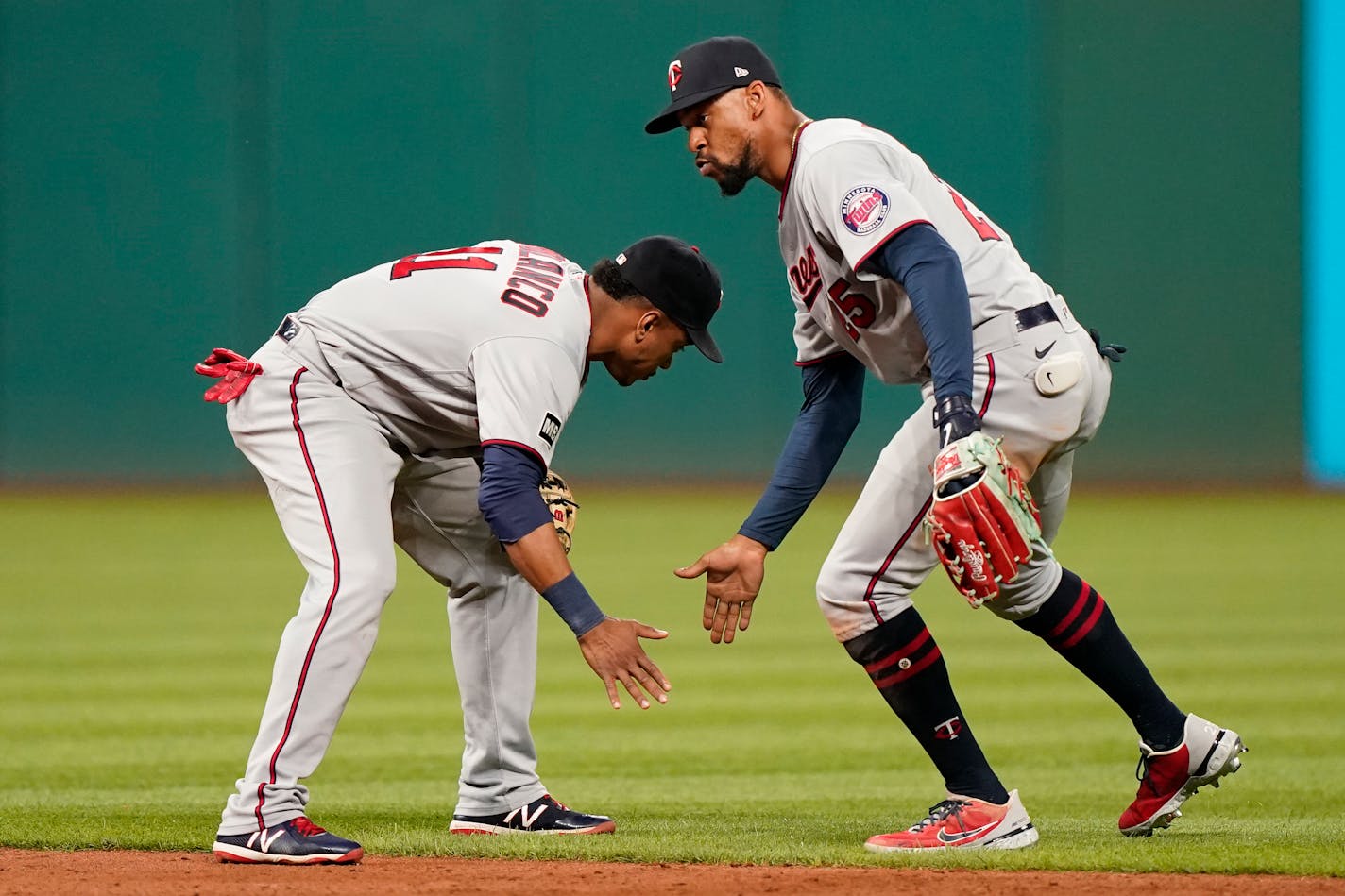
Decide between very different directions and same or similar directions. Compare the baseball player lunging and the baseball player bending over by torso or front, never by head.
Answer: very different directions

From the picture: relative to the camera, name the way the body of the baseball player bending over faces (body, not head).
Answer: to the viewer's right

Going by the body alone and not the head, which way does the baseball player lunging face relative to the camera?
to the viewer's left

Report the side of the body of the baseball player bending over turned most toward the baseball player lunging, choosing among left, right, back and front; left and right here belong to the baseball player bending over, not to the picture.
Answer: front

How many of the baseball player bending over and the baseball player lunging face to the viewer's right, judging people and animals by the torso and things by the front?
1

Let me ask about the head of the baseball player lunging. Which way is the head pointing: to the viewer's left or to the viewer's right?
to the viewer's left

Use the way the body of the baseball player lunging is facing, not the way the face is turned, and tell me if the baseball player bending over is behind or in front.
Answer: in front
